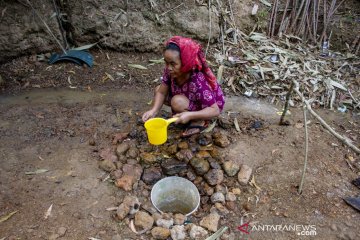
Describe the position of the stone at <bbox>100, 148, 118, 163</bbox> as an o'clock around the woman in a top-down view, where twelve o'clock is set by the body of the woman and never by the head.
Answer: The stone is roughly at 1 o'clock from the woman.

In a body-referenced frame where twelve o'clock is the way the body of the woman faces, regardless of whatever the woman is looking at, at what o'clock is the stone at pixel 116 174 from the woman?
The stone is roughly at 12 o'clock from the woman.

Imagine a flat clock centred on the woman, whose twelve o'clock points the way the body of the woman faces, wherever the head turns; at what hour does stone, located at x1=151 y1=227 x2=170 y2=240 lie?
The stone is roughly at 11 o'clock from the woman.

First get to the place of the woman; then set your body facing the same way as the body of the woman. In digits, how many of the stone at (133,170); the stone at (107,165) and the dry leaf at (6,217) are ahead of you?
3

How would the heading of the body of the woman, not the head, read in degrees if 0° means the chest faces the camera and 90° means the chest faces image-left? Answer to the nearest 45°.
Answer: approximately 45°

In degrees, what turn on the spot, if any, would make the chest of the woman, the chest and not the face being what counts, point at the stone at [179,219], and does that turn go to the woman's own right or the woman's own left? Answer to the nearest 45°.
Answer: approximately 45° to the woman's own left

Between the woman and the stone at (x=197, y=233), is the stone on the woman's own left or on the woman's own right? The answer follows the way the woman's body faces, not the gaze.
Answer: on the woman's own left

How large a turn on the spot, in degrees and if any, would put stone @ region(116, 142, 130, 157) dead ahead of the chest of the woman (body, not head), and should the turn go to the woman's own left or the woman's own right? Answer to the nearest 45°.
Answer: approximately 45° to the woman's own right

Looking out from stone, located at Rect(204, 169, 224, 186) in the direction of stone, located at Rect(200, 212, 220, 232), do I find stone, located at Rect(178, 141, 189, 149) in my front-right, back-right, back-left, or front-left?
back-right
